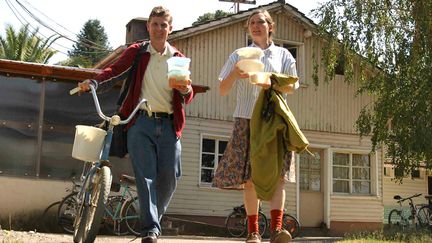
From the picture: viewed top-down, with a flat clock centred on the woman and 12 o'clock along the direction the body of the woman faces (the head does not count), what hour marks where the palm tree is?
The palm tree is roughly at 5 o'clock from the woman.

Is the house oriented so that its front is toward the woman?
yes

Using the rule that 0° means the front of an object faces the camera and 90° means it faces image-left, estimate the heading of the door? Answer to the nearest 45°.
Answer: approximately 0°

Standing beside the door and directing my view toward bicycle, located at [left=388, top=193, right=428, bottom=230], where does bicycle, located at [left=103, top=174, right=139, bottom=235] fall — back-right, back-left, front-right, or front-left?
back-right

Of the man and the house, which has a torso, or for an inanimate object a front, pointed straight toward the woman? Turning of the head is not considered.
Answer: the house

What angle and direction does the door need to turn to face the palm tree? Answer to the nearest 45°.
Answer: approximately 135° to its right

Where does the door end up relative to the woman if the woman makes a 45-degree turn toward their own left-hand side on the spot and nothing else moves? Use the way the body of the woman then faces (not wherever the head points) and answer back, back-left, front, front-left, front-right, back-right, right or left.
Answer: back-left

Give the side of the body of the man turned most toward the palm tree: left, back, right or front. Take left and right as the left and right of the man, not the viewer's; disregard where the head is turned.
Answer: back
